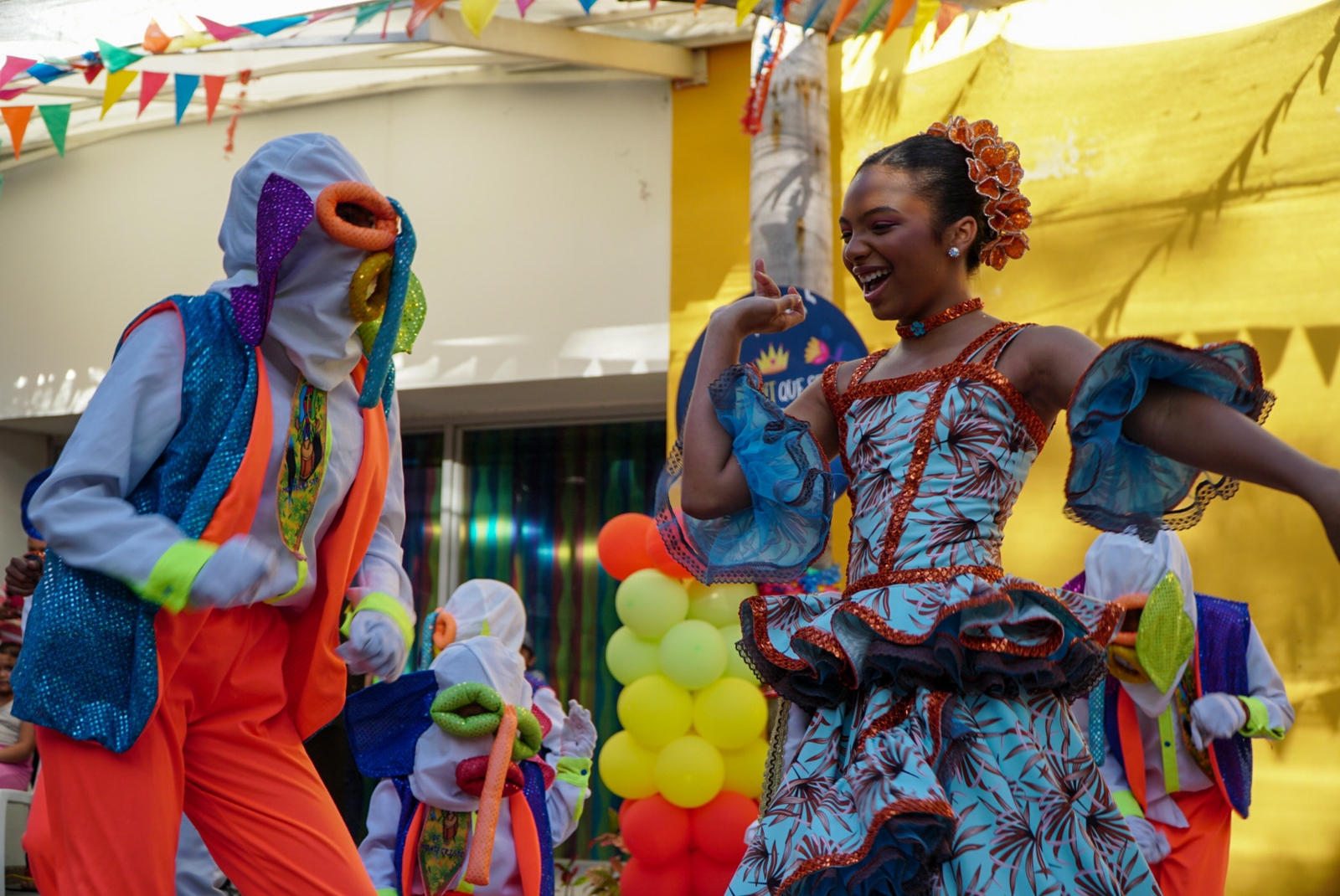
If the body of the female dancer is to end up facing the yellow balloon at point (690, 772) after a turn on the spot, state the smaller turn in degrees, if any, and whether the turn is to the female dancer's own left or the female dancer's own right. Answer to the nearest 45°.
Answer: approximately 135° to the female dancer's own right

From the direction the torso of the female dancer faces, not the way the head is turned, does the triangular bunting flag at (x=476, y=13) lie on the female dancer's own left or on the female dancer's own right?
on the female dancer's own right

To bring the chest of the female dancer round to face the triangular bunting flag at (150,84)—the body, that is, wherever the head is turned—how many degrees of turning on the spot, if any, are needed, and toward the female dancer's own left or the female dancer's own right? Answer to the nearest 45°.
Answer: approximately 90° to the female dancer's own right

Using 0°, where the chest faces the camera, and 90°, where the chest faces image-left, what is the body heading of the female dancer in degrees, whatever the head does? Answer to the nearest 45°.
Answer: approximately 45°

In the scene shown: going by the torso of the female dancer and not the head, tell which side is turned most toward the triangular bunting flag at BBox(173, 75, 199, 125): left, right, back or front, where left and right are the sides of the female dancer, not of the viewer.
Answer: right

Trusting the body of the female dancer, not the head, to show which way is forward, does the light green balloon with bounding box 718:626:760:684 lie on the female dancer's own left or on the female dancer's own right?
on the female dancer's own right

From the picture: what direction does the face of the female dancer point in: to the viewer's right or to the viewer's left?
to the viewer's left

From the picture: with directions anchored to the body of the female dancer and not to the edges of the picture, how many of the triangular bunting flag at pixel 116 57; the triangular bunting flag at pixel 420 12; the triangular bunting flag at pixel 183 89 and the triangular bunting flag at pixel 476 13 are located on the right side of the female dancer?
4

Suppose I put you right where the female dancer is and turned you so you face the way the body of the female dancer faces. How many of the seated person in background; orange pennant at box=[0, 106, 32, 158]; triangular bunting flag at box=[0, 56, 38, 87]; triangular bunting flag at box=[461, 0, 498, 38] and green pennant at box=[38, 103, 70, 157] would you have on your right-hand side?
5

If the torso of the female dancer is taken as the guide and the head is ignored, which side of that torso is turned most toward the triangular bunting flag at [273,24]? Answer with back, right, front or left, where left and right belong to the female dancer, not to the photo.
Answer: right

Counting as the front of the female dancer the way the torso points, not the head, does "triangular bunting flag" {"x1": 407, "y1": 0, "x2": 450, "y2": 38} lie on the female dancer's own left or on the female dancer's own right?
on the female dancer's own right
